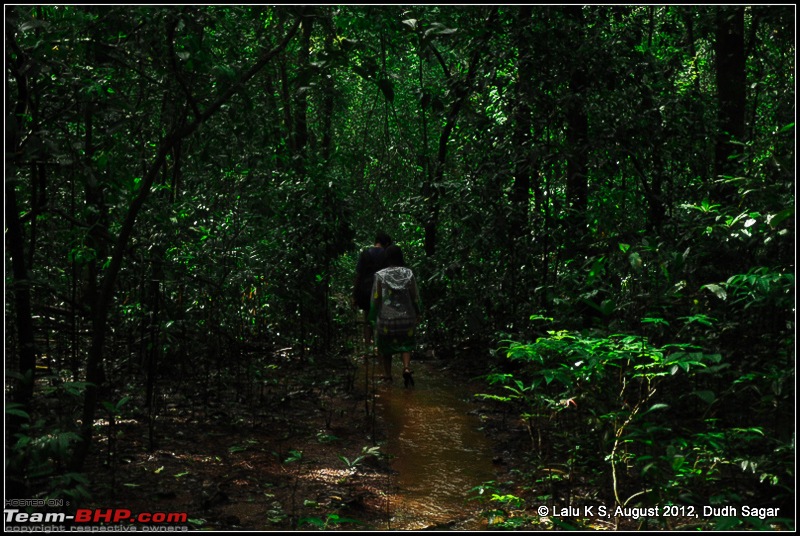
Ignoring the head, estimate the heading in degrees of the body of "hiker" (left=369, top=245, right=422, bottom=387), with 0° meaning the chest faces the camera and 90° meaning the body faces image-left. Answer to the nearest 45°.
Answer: approximately 180°

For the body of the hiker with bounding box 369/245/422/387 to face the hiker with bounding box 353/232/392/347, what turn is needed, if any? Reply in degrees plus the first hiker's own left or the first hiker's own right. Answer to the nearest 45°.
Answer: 0° — they already face them

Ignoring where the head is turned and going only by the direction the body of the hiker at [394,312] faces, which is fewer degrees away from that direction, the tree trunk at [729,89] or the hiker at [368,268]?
the hiker

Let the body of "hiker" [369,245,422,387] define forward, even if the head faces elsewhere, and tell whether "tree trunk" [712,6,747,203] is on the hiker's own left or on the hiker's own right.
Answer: on the hiker's own right
